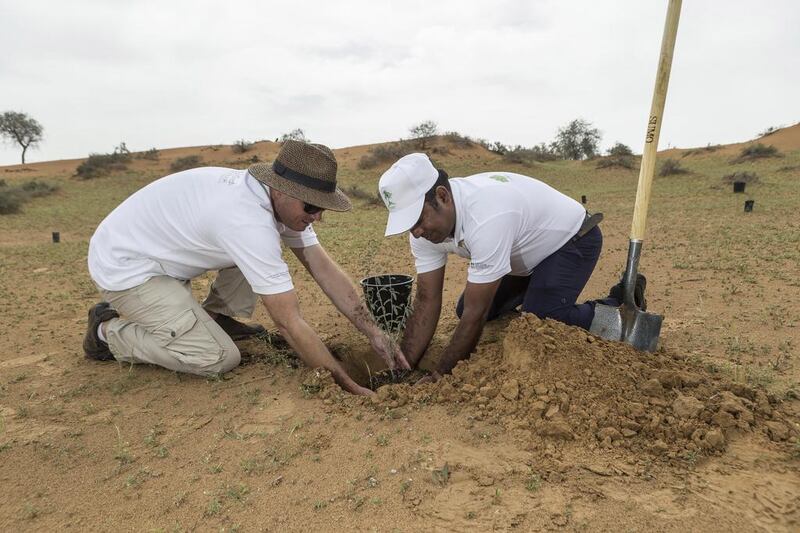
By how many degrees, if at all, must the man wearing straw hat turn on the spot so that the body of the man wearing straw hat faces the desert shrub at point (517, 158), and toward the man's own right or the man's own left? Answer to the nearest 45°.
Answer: approximately 45° to the man's own left

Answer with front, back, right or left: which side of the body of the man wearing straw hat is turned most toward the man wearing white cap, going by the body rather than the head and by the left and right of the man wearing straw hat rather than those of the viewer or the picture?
front

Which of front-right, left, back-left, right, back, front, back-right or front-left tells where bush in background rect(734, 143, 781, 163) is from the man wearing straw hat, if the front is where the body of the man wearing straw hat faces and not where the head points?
front-left

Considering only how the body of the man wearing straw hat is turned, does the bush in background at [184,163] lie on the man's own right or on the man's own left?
on the man's own left

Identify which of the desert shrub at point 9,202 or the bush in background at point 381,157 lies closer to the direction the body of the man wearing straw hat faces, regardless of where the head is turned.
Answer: the bush in background

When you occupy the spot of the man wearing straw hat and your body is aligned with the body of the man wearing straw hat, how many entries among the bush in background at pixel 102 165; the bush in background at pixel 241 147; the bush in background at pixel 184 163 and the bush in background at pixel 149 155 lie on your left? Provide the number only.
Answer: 4

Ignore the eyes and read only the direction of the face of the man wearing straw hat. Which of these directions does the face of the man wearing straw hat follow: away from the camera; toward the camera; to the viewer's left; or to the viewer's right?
to the viewer's right

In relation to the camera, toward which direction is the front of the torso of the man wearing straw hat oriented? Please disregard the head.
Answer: to the viewer's right

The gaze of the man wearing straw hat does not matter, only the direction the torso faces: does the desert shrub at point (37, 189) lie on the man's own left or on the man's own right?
on the man's own left
